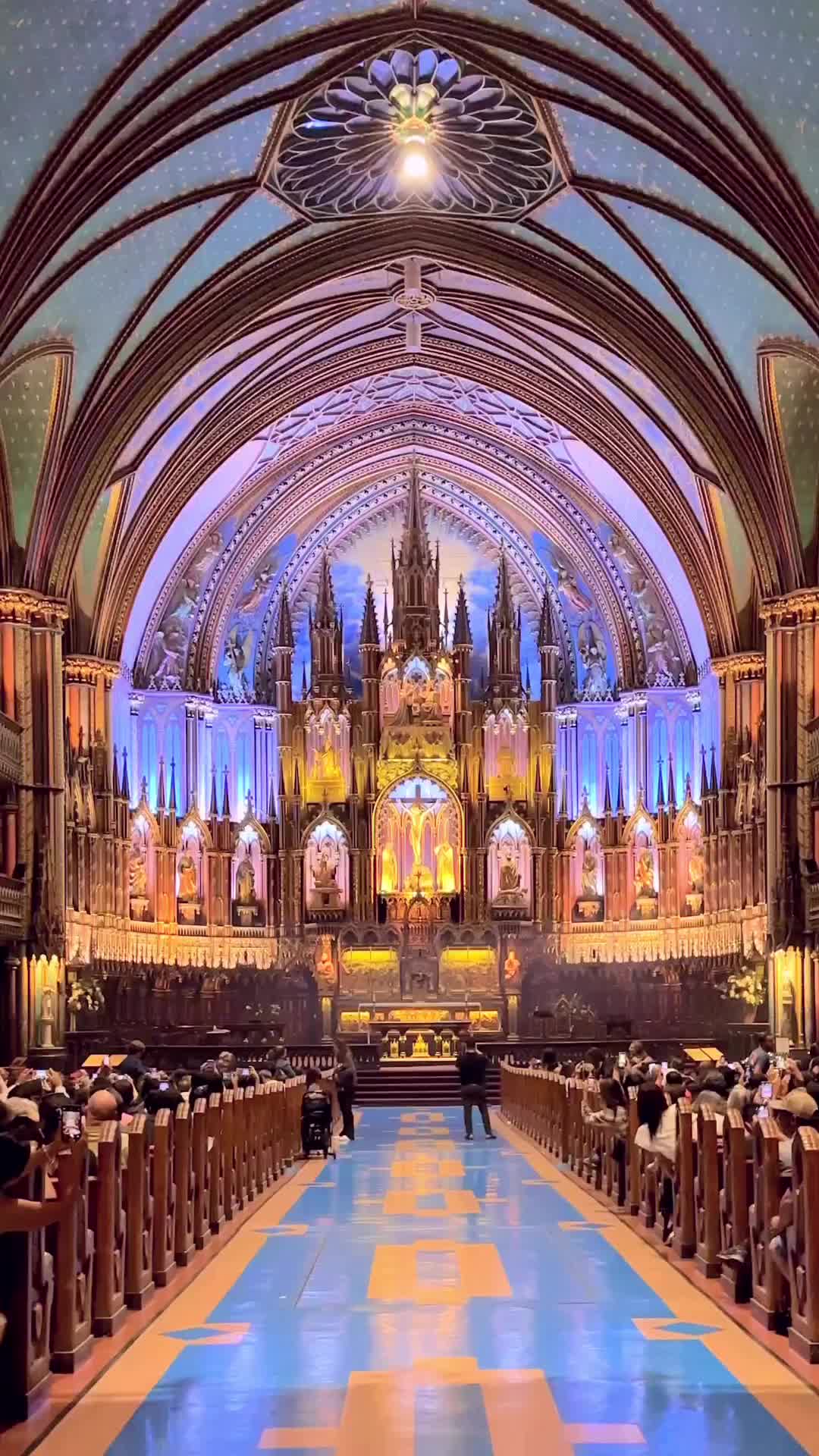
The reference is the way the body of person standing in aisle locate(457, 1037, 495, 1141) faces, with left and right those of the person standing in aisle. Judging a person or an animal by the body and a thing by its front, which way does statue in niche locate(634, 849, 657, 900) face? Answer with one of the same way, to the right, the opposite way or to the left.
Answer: the opposite way

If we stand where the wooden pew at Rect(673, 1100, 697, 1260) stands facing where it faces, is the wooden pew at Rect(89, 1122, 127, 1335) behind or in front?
behind

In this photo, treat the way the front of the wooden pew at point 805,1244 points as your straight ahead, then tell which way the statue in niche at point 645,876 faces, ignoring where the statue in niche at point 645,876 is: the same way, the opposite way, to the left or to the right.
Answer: the opposite way

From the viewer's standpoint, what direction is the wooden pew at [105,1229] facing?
away from the camera

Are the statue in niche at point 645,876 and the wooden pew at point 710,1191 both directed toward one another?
yes

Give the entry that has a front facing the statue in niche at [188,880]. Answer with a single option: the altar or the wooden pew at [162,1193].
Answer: the wooden pew

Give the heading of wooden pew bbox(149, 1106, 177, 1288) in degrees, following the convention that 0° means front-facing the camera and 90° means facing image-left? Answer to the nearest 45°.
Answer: approximately 180°

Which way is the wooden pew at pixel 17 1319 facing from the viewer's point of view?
away from the camera

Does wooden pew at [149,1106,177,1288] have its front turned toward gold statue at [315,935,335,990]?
yes
